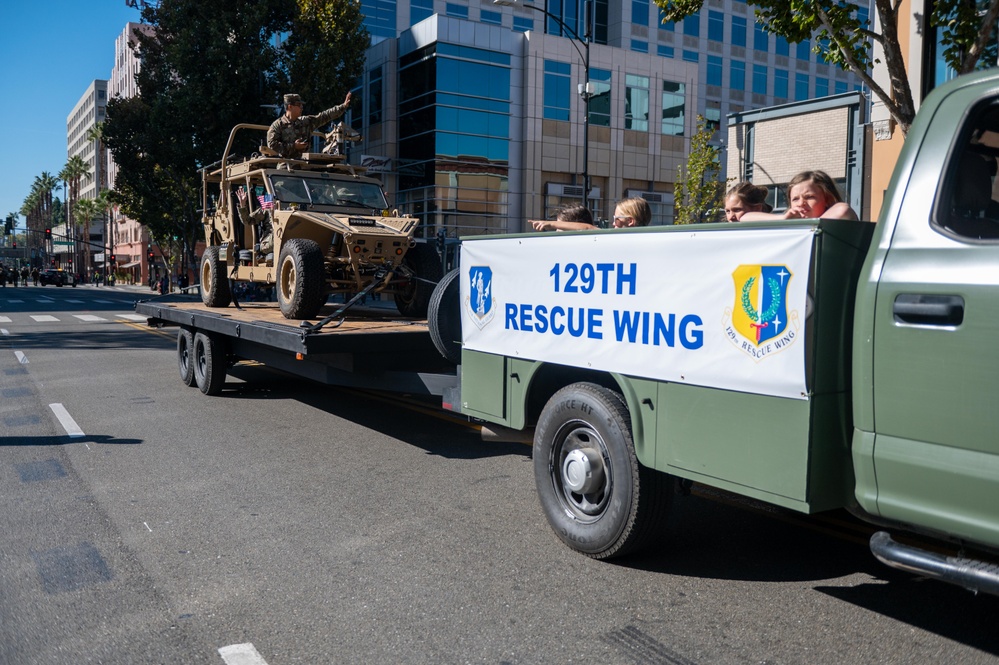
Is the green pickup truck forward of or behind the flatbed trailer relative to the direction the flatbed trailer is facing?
forward

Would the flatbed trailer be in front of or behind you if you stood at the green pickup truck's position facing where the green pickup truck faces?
behind

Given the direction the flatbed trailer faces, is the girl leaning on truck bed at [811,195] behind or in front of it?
in front

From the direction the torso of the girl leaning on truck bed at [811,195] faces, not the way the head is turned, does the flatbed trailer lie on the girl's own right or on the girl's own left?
on the girl's own right

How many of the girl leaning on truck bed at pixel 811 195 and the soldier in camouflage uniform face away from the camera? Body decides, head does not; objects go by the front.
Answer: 0

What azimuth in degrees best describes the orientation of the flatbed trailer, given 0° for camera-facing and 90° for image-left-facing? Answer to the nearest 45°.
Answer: approximately 315°

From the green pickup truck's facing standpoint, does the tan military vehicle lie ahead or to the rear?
to the rear

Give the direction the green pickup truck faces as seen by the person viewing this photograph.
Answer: facing the viewer and to the right of the viewer

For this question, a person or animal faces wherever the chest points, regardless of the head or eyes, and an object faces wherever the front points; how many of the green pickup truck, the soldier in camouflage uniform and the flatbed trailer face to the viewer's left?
0

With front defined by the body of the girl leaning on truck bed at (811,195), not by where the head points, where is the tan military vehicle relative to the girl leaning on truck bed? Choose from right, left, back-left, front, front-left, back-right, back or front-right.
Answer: right

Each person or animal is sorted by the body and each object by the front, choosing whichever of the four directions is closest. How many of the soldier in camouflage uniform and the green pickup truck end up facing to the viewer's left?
0
